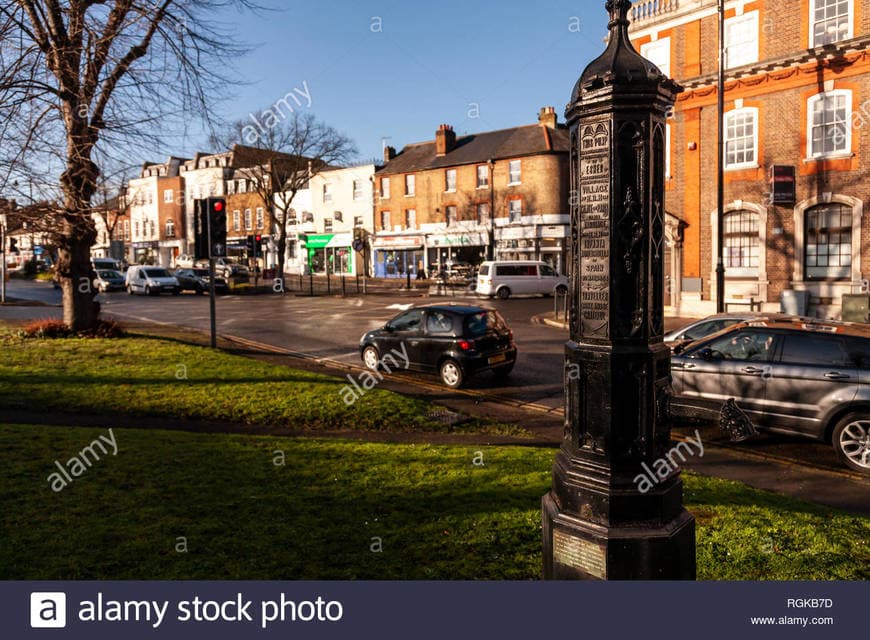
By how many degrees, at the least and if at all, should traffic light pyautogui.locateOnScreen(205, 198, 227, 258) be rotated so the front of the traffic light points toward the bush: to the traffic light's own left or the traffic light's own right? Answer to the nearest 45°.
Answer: approximately 90° to the traffic light's own right

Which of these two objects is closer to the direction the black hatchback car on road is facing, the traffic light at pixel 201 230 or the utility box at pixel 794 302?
the traffic light

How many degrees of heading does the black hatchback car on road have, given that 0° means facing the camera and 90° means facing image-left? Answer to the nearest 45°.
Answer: approximately 135°

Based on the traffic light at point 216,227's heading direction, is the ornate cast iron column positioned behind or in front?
in front

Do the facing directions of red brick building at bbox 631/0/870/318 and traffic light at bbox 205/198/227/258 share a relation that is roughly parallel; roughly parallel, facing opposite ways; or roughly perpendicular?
roughly perpendicular

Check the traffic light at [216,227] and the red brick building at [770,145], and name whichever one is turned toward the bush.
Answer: the red brick building

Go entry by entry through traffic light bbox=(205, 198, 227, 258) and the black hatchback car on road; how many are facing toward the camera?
1

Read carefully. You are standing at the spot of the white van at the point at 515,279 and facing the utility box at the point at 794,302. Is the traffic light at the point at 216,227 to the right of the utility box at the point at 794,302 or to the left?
right
